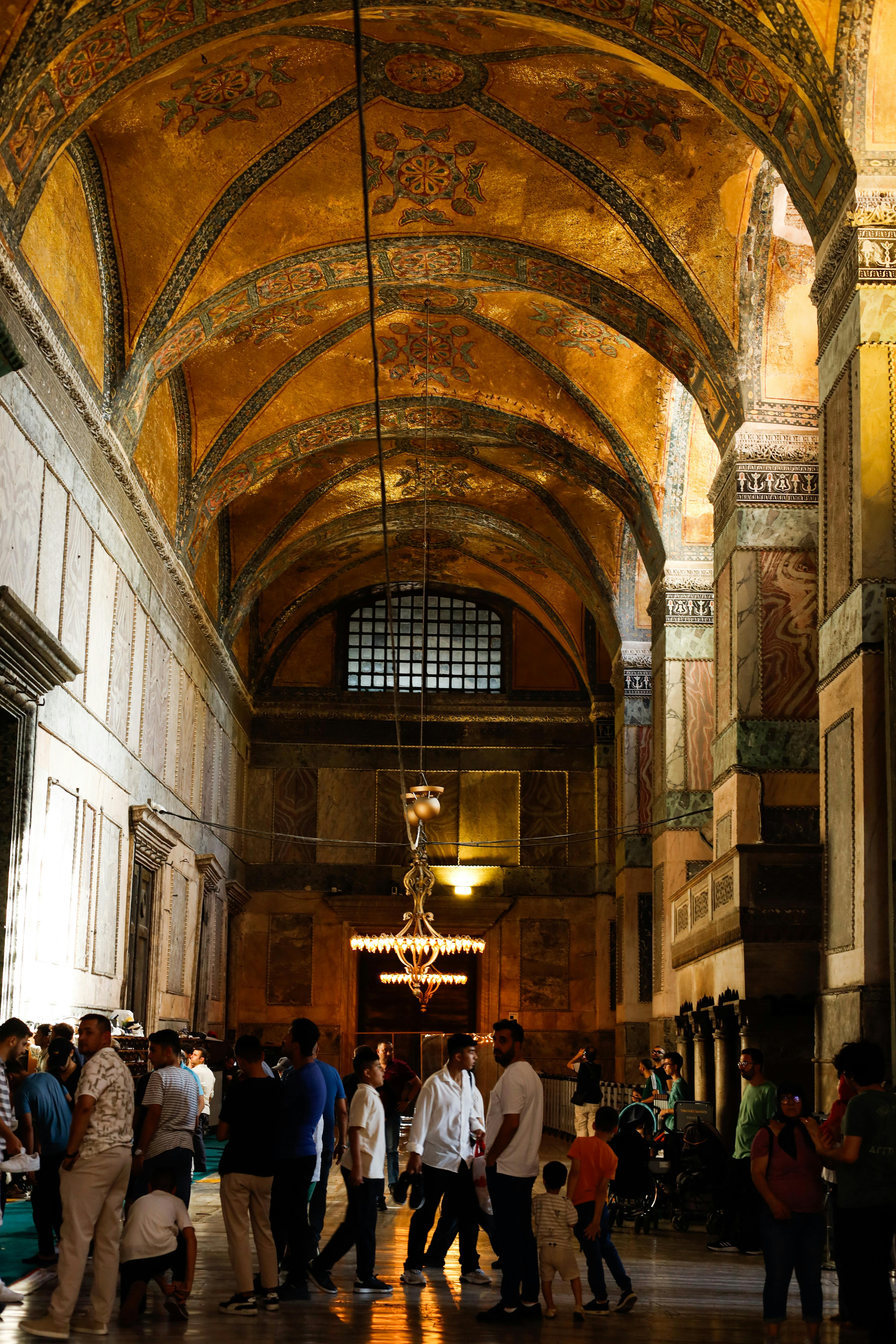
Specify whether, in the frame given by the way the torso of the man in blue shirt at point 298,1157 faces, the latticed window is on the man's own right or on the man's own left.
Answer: on the man's own right

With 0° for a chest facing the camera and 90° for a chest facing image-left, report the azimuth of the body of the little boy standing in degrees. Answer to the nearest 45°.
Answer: approximately 180°

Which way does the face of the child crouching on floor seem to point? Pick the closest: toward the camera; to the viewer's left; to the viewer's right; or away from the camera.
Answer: away from the camera

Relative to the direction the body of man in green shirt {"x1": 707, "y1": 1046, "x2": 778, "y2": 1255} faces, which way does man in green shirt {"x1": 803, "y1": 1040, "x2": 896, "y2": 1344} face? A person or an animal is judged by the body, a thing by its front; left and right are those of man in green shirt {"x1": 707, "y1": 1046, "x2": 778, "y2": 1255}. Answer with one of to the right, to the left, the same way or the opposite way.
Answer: to the right

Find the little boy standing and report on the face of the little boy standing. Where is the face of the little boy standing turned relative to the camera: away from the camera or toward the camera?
away from the camera

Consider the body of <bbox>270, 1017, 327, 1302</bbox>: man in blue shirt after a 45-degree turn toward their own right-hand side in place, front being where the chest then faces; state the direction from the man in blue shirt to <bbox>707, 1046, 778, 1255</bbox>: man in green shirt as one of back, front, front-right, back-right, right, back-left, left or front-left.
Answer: right
